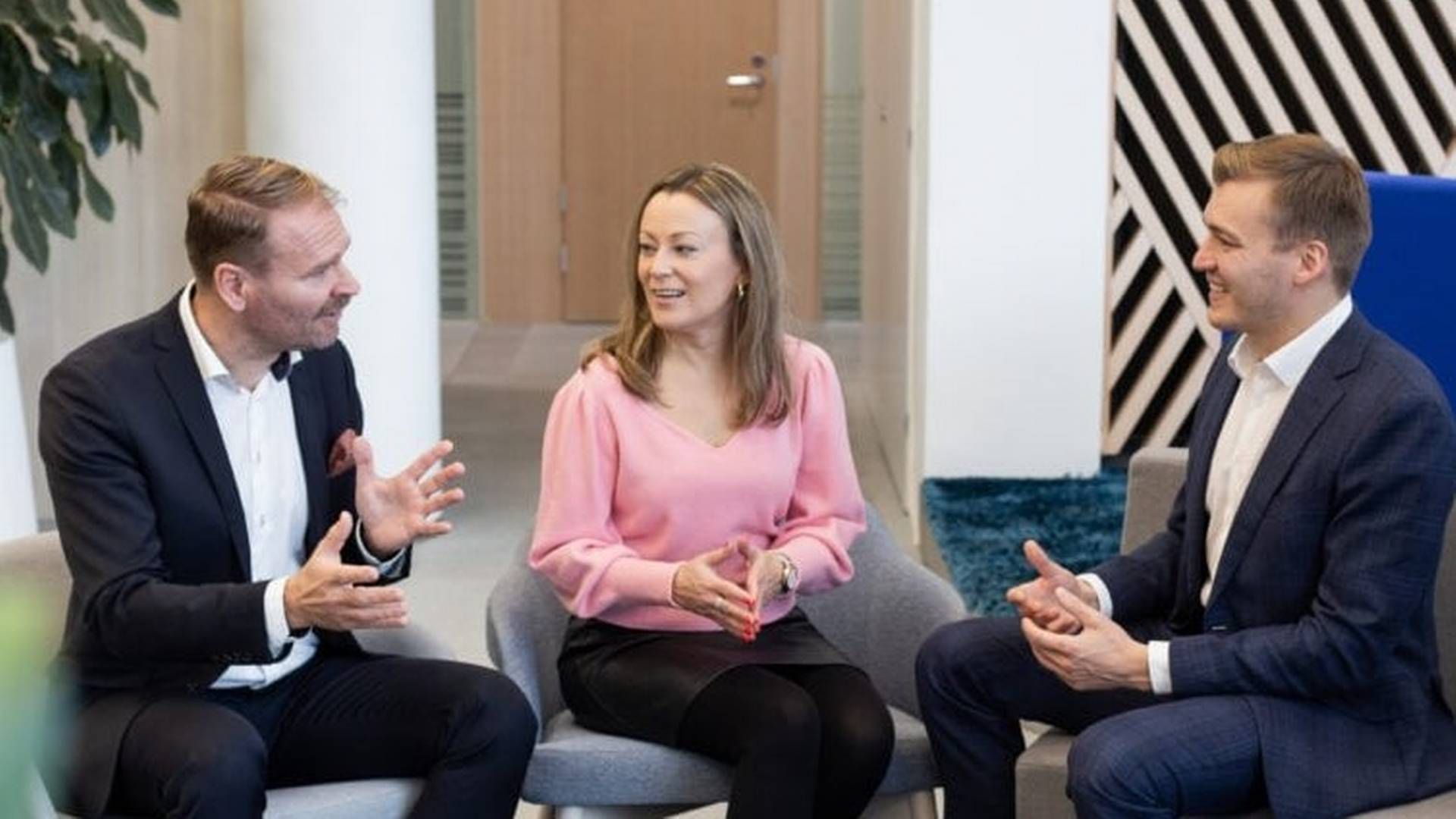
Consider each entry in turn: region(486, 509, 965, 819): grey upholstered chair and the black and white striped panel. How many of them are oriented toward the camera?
2

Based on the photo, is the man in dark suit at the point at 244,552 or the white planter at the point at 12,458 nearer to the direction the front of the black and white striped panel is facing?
the man in dark suit

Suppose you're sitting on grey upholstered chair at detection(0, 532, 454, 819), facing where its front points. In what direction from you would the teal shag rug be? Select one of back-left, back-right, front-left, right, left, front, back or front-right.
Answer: left

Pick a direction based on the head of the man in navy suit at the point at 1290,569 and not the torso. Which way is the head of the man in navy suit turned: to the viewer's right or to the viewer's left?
to the viewer's left

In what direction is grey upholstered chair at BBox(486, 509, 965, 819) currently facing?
toward the camera

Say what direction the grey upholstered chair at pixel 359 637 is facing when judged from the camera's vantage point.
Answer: facing the viewer and to the right of the viewer

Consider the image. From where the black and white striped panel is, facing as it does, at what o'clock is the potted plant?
The potted plant is roughly at 2 o'clock from the black and white striped panel.

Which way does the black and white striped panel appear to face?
toward the camera

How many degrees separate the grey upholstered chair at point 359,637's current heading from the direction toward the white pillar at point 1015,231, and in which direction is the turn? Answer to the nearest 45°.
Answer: approximately 90° to its left

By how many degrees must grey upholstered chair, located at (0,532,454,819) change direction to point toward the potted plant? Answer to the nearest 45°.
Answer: approximately 135° to its left

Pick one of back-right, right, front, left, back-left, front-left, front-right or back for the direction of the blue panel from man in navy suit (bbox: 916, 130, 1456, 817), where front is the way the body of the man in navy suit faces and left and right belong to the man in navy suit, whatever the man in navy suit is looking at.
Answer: back-right

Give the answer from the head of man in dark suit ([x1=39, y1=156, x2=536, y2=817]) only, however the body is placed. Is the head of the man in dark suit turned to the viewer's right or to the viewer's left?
to the viewer's right

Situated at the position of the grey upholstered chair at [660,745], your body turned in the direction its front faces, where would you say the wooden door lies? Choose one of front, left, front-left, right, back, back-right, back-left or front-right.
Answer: back

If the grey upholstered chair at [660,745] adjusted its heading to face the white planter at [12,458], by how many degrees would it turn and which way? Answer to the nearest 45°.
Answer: approximately 135° to its right

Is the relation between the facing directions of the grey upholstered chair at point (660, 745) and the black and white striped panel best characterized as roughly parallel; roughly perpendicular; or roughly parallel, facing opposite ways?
roughly parallel
